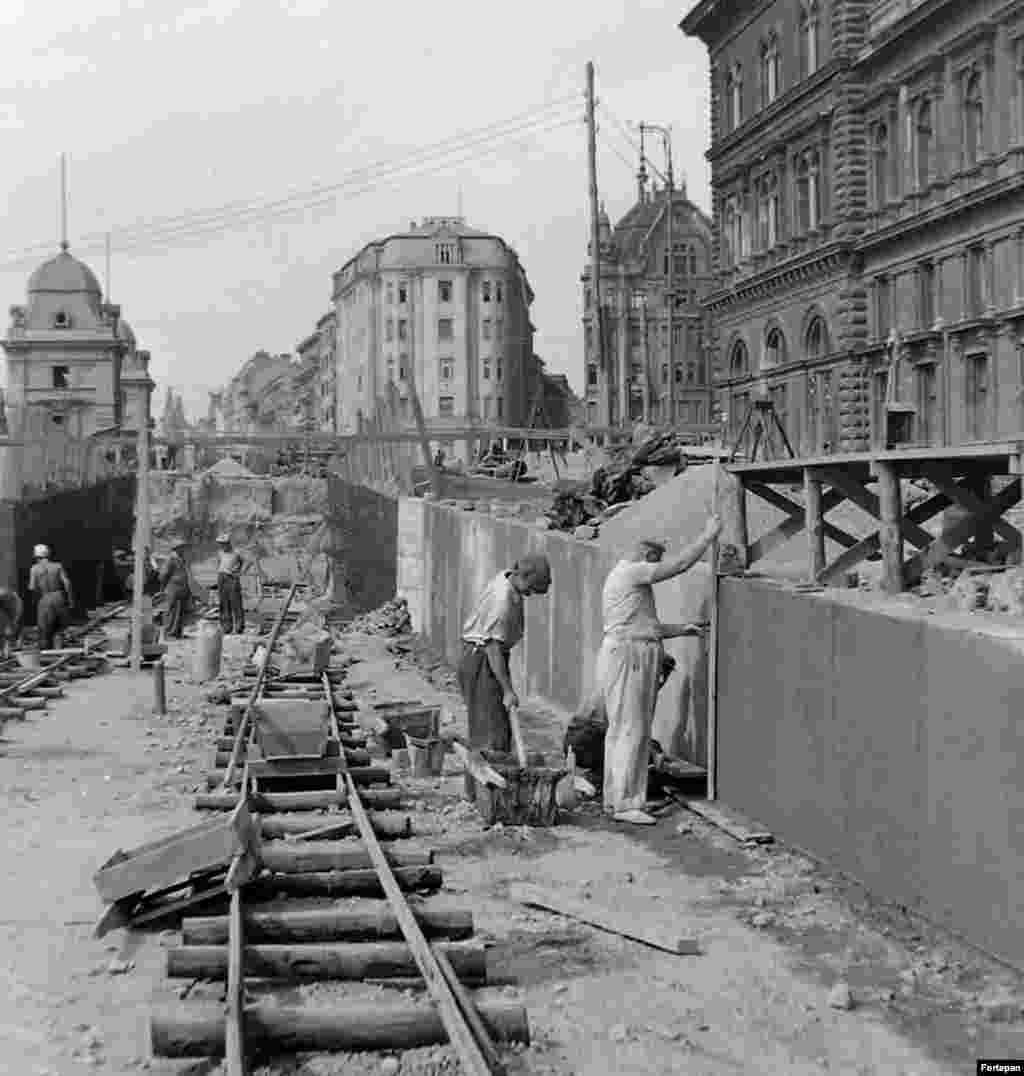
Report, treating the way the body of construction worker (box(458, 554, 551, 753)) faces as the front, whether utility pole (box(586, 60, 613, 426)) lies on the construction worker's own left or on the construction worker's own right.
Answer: on the construction worker's own left

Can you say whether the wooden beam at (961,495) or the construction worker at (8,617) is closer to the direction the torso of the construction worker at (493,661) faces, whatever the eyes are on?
the wooden beam

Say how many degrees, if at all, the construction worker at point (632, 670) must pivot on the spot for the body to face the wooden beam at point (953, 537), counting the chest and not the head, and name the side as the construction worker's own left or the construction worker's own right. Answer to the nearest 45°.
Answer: approximately 45° to the construction worker's own right

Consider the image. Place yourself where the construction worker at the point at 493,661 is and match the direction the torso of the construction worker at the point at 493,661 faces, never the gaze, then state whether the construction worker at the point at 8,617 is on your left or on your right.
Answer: on your left

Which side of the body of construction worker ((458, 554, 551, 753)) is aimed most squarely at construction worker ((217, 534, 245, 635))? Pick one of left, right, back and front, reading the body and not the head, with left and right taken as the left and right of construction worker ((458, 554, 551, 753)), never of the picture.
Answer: left

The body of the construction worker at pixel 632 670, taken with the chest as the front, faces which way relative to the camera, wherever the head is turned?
to the viewer's right

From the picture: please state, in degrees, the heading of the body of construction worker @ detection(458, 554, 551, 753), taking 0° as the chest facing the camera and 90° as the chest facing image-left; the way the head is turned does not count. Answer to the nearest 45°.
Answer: approximately 270°

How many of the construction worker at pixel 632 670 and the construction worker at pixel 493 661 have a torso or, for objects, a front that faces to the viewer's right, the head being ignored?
2

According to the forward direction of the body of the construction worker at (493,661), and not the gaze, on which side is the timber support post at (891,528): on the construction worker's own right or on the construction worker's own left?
on the construction worker's own right

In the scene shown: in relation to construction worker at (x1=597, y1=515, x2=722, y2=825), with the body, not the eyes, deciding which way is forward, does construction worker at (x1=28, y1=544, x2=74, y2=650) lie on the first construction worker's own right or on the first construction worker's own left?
on the first construction worker's own left
